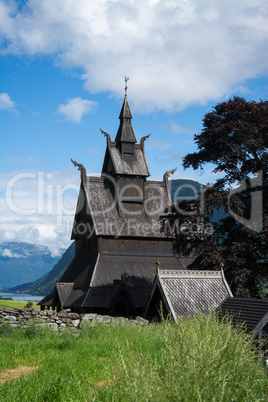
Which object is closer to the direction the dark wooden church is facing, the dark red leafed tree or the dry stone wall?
the dry stone wall

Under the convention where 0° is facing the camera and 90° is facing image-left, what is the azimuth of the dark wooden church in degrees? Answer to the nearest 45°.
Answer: approximately 45°

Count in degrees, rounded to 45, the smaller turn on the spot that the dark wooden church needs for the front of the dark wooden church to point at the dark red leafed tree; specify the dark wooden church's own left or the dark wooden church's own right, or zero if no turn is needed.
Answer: approximately 90° to the dark wooden church's own left
